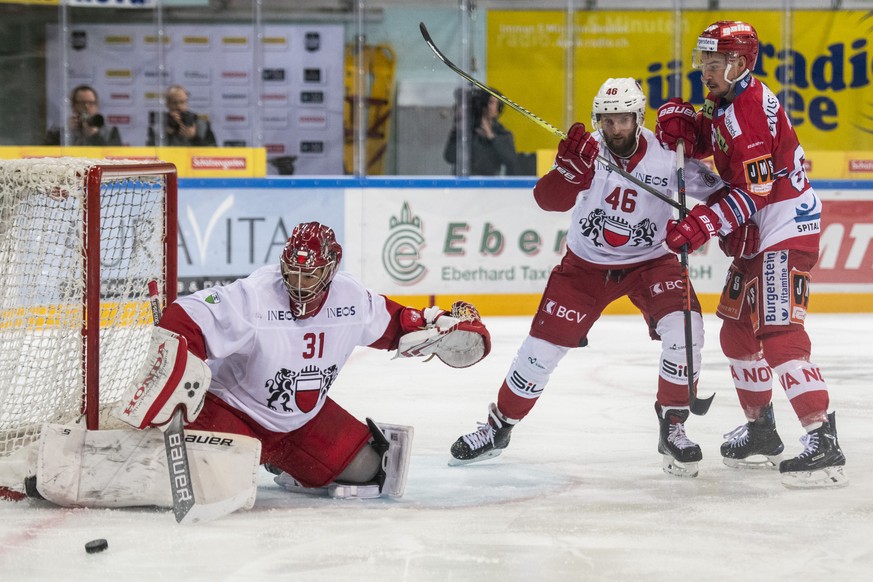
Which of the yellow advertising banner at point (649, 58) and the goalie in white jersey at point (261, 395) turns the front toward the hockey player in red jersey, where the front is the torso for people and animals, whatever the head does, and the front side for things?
the yellow advertising banner

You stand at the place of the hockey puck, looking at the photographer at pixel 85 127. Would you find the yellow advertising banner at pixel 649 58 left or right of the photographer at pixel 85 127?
right

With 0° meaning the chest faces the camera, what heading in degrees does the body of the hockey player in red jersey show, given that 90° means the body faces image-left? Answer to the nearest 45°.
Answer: approximately 90°

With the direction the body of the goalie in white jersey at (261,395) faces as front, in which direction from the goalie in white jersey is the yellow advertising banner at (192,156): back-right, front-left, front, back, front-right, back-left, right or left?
back

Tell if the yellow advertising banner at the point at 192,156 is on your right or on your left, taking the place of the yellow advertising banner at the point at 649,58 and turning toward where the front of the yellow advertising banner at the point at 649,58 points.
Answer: on your right

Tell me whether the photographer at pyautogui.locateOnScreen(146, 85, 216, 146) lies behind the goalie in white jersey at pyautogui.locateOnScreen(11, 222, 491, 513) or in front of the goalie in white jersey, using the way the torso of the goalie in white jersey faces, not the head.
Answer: behind

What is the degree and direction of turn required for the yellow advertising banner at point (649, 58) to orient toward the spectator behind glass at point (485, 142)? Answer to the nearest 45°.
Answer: approximately 45° to its right

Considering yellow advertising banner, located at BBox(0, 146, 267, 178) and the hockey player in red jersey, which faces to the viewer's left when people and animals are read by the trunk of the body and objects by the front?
the hockey player in red jersey

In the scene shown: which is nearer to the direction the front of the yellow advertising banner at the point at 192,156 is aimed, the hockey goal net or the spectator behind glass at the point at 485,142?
the hockey goal net

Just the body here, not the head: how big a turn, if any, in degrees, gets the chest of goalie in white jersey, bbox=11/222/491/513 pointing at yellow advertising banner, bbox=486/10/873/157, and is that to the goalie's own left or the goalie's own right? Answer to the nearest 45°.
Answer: approximately 135° to the goalie's own left

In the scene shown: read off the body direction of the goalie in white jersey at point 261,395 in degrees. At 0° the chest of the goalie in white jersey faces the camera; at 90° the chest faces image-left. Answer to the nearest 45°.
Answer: approximately 0°
